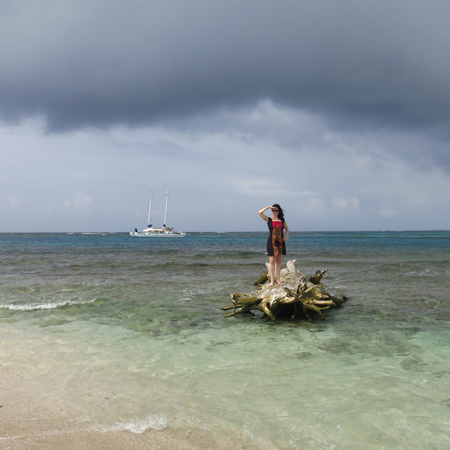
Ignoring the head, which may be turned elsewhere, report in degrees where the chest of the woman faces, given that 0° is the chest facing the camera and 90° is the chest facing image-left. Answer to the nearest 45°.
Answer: approximately 0°
